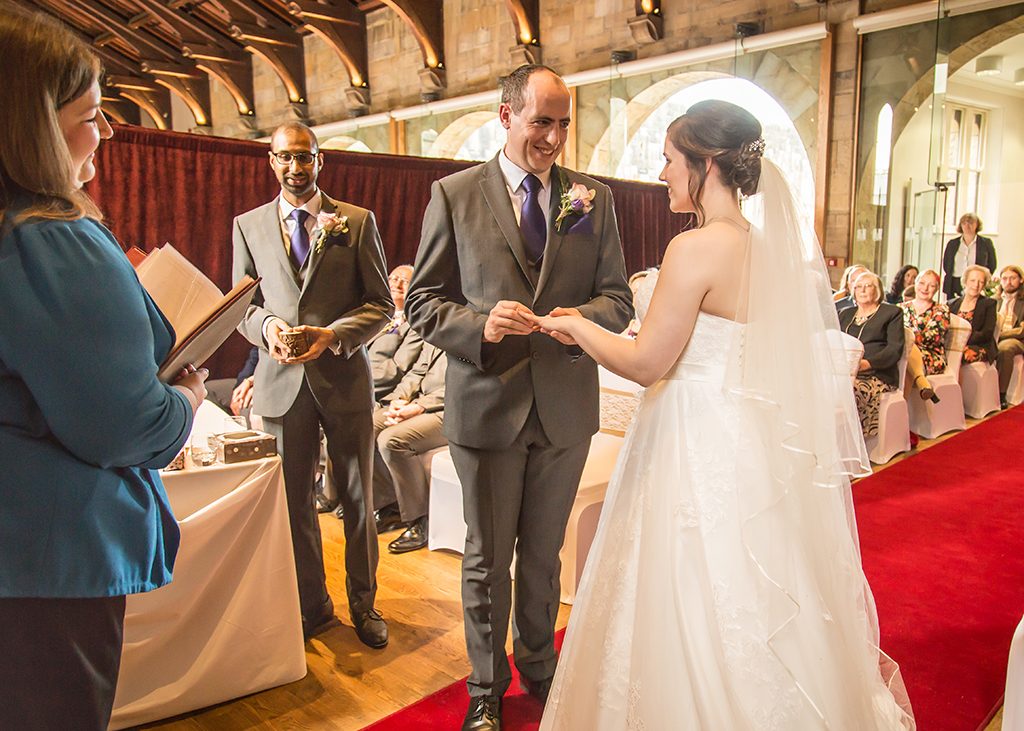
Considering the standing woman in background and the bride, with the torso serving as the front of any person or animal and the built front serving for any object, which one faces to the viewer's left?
the bride

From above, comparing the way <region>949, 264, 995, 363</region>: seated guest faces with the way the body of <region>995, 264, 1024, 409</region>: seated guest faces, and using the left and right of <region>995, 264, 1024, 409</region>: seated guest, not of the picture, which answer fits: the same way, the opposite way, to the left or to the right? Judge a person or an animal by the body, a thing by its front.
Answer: the same way

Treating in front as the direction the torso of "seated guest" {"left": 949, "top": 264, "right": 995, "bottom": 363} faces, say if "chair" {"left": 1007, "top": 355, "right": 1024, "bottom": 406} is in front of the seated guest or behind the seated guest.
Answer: behind

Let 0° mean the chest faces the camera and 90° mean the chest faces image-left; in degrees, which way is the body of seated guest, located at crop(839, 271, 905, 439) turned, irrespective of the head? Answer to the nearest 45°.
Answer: approximately 45°

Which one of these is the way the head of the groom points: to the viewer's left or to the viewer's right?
to the viewer's right

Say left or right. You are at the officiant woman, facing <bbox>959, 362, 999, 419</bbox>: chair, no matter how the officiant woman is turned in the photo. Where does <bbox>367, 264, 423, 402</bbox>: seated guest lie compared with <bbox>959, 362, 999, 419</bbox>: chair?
left

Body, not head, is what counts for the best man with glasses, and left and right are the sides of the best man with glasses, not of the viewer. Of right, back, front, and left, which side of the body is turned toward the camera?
front

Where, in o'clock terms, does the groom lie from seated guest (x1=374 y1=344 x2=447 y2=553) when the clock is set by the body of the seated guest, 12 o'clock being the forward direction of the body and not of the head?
The groom is roughly at 10 o'clock from the seated guest.

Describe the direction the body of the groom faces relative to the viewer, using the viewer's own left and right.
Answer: facing the viewer

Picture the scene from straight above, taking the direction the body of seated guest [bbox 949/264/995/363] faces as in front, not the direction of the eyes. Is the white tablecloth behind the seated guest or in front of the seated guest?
in front

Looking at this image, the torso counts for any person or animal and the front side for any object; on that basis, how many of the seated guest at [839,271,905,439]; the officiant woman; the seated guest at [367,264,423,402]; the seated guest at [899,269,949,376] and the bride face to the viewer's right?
1

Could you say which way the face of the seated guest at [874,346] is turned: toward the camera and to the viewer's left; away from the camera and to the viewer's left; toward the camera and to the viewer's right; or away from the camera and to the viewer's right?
toward the camera and to the viewer's left

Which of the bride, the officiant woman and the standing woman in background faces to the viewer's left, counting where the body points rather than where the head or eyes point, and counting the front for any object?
the bride

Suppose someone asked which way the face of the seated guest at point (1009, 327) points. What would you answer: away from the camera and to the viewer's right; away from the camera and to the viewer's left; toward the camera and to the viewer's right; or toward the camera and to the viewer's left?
toward the camera and to the viewer's left

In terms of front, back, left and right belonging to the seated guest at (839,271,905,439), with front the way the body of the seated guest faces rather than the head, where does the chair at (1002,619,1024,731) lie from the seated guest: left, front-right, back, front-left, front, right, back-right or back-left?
front-left

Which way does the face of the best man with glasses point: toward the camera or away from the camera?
toward the camera

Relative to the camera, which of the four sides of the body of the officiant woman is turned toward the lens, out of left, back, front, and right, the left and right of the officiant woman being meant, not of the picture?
right
